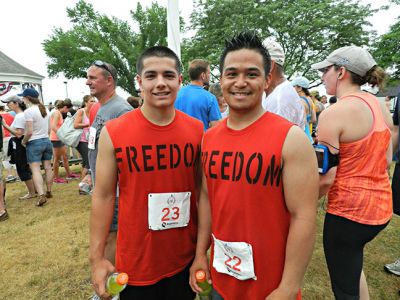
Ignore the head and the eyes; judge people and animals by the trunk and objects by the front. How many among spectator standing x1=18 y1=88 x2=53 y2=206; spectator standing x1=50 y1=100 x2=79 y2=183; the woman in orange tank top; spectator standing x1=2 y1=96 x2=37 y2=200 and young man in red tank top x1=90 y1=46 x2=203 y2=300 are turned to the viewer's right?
1

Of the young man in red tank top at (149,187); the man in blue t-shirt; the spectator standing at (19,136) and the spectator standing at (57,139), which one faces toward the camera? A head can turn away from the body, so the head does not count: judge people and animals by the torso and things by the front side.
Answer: the young man in red tank top

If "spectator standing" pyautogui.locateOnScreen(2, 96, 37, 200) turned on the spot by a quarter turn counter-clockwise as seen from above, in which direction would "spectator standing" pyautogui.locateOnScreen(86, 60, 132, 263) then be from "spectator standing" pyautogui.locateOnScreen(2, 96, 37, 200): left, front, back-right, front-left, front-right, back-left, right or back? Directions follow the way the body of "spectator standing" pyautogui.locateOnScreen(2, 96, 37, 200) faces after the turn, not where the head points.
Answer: front

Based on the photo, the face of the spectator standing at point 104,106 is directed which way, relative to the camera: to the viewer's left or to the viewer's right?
to the viewer's left

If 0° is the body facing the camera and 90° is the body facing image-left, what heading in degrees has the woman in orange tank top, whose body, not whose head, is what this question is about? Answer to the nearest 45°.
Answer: approximately 135°

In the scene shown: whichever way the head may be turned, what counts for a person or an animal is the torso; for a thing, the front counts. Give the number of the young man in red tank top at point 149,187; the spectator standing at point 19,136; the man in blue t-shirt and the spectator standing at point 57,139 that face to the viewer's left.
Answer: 1

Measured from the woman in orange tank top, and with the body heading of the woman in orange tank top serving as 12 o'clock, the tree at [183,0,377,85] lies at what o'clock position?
The tree is roughly at 1 o'clock from the woman in orange tank top.

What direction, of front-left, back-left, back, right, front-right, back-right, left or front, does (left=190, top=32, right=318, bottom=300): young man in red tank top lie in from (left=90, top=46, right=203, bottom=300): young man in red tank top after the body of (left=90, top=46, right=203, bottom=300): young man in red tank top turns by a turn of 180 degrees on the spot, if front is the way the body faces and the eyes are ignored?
back-right

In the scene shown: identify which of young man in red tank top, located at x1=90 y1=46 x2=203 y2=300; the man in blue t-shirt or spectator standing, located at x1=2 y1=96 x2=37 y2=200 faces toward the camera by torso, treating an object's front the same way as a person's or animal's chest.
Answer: the young man in red tank top

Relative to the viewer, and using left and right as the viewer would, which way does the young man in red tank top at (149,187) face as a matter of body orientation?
facing the viewer
